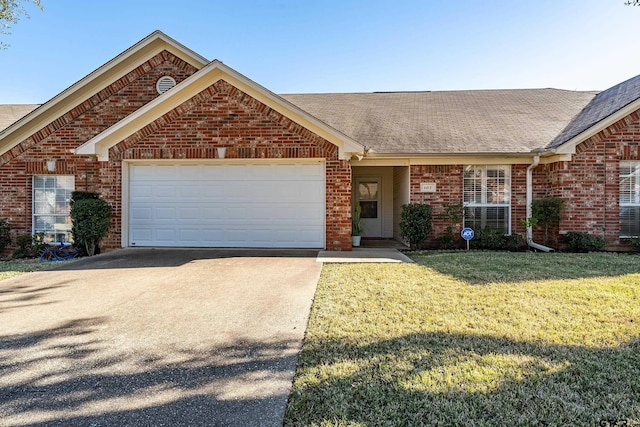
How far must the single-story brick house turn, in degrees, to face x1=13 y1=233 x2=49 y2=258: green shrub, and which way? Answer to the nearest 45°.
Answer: approximately 90° to its right

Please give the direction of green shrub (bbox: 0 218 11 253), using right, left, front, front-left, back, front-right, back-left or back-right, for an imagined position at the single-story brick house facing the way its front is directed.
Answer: right

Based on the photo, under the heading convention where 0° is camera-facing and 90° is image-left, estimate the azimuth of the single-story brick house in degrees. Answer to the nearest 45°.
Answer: approximately 0°

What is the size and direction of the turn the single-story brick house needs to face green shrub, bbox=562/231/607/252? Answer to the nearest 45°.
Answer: approximately 90° to its left
